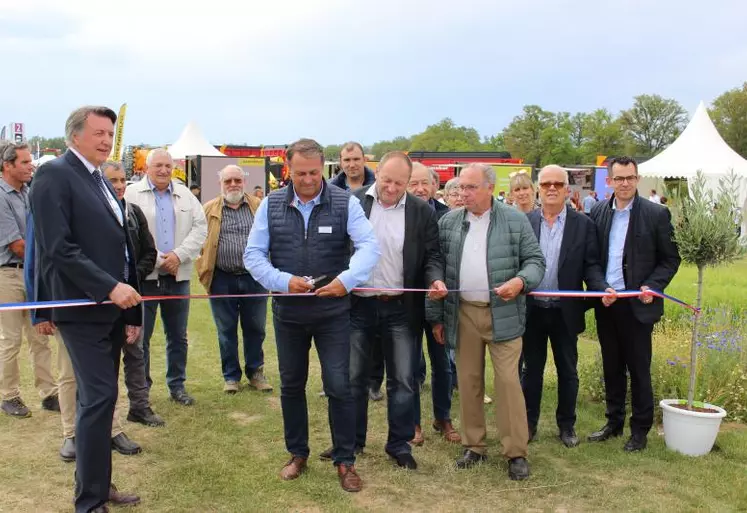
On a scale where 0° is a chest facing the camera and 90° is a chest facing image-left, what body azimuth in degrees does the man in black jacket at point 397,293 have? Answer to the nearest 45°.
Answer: approximately 0°

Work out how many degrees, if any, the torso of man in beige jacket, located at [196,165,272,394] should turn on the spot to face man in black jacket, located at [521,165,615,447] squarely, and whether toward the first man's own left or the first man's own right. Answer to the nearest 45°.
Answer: approximately 45° to the first man's own left

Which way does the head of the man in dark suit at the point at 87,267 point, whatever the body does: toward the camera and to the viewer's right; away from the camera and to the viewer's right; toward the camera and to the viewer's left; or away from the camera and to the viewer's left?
toward the camera and to the viewer's right

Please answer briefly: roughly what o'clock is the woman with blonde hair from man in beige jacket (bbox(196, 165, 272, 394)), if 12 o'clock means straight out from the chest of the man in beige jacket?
The woman with blonde hair is roughly at 10 o'clock from the man in beige jacket.

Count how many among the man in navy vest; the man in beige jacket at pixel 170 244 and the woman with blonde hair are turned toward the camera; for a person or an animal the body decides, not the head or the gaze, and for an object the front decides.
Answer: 3

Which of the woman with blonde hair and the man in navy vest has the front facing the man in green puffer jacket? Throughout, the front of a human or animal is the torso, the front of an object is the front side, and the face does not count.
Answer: the woman with blonde hair

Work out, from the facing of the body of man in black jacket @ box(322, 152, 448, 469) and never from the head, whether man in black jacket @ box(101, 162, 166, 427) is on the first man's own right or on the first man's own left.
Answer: on the first man's own right

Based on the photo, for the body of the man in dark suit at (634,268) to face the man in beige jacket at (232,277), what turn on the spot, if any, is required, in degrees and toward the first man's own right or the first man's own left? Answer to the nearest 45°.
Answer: approximately 45° to the first man's own right

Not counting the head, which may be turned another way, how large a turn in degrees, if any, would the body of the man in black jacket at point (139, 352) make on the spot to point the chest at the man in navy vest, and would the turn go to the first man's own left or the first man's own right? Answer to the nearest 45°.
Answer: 0° — they already face them

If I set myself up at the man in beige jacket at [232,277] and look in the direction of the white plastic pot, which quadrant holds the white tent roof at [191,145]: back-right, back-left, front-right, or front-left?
back-left

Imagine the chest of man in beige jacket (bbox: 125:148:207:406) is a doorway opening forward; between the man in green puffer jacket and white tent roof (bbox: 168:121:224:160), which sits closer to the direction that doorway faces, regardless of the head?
the man in green puffer jacket
